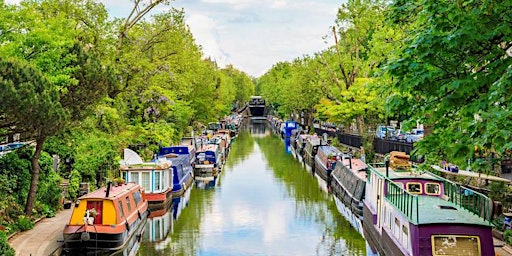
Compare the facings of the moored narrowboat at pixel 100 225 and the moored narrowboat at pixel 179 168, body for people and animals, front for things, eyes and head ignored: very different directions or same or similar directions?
same or similar directions

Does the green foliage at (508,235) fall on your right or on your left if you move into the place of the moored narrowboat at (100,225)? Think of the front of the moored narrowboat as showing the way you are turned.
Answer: on your left

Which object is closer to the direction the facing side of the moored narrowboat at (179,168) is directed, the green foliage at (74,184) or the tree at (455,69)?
the green foliage

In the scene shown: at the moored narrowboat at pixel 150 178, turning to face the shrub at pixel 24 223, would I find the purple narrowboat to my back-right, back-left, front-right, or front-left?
front-left

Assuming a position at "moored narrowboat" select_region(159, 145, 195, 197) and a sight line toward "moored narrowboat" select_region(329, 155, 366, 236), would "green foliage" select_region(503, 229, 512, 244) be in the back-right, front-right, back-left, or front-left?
front-right

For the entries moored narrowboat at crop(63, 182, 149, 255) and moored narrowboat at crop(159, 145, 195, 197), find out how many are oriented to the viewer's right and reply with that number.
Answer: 0

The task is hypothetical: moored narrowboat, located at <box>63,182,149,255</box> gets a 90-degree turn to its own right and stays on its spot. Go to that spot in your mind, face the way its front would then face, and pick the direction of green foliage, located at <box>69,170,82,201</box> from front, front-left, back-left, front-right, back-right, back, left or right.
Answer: front-right

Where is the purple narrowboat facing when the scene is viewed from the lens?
facing the viewer and to the right of the viewer

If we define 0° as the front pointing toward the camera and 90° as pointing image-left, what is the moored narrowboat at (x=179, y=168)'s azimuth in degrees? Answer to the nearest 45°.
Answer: approximately 45°

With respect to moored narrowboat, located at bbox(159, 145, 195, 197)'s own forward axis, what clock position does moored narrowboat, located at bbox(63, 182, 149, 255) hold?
moored narrowboat, located at bbox(63, 182, 149, 255) is roughly at 11 o'clock from moored narrowboat, located at bbox(159, 145, 195, 197).

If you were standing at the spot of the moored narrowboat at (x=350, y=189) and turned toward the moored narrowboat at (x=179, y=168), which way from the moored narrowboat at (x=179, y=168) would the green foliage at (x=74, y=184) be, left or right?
left
